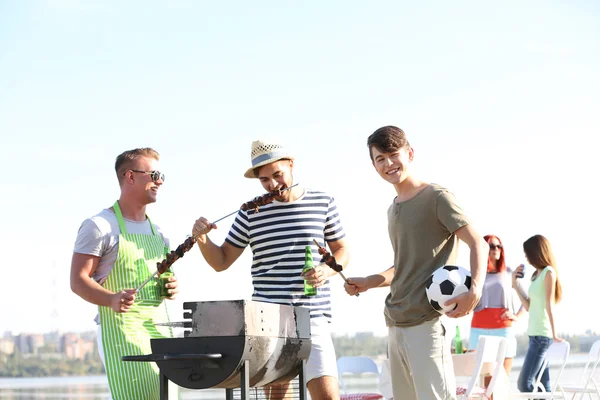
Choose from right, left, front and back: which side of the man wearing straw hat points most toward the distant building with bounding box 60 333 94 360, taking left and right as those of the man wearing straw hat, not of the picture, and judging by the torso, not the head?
back

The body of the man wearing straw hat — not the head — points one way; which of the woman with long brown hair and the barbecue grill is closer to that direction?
the barbecue grill

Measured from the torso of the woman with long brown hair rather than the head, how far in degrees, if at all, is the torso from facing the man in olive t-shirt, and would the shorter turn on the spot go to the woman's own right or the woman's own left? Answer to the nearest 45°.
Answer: approximately 90° to the woman's own left

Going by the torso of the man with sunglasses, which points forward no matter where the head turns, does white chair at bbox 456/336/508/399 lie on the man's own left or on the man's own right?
on the man's own left

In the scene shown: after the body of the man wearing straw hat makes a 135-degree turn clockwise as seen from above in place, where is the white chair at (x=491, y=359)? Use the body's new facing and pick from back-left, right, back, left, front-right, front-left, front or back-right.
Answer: right

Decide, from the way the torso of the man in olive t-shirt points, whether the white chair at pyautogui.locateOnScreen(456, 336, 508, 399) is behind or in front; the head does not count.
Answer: behind

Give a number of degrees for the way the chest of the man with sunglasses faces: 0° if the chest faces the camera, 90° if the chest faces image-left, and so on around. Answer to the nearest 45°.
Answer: approximately 315°

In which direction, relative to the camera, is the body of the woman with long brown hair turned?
to the viewer's left

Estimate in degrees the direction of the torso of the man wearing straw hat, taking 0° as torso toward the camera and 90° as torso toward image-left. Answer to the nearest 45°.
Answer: approximately 0°
